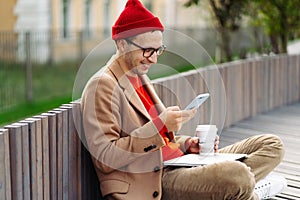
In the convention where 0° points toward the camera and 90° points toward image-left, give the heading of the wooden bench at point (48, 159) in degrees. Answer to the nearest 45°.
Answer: approximately 315°

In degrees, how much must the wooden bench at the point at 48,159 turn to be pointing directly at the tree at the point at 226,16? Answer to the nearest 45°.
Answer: approximately 135° to its left

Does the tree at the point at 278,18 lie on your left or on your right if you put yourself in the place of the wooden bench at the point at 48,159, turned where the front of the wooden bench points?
on your left
